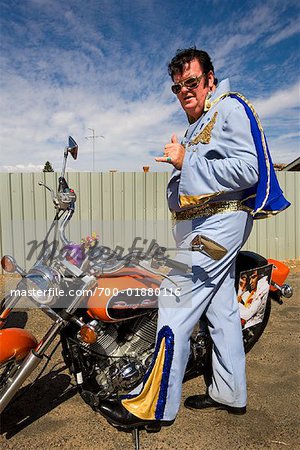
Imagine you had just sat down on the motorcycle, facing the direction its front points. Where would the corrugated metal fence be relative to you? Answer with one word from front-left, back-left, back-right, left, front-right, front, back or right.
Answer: back-right

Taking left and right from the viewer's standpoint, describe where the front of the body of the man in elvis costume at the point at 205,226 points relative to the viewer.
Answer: facing to the left of the viewer

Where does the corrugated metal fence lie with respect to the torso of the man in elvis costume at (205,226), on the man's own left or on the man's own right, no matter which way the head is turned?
on the man's own right

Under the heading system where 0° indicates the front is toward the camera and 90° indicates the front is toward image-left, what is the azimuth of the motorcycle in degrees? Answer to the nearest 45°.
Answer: approximately 45°

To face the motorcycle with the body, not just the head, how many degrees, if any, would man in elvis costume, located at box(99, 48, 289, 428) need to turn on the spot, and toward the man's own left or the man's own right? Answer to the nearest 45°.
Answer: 0° — they already face it

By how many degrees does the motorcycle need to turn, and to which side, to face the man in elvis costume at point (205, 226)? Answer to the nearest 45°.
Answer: approximately 135° to its left

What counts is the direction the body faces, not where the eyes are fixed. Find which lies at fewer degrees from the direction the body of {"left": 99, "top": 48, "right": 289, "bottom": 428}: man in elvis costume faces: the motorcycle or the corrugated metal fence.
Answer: the motorcycle
